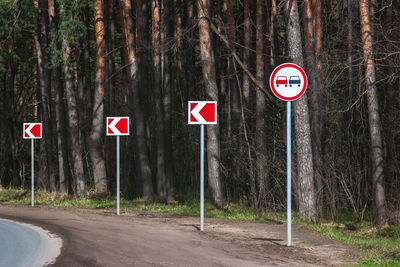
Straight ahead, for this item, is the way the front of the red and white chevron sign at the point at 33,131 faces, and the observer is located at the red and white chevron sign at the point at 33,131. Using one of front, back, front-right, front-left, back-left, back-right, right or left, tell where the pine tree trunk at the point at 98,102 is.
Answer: back-left

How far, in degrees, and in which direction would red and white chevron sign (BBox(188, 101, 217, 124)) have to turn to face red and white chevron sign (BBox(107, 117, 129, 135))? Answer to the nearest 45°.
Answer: approximately 135° to its right

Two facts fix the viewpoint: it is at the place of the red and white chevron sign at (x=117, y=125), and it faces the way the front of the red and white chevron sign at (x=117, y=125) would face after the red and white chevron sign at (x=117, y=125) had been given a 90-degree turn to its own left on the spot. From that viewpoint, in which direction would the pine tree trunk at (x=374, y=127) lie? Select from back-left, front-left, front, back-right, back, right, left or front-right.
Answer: front

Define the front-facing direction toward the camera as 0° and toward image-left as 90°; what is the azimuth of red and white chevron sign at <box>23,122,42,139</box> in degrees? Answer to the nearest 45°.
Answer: approximately 0°

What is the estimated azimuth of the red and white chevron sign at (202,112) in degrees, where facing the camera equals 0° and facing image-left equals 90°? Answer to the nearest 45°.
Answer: approximately 0°

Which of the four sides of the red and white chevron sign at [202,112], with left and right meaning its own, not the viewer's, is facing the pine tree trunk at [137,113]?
back

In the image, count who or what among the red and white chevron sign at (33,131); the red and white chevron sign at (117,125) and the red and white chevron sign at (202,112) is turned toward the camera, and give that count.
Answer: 3

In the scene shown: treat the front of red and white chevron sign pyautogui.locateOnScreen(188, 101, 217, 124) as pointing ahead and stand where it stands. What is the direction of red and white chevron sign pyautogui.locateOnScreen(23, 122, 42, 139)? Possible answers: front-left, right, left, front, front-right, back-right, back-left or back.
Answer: back-right

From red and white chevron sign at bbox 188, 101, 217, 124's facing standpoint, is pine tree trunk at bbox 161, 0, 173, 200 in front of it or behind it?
behind
